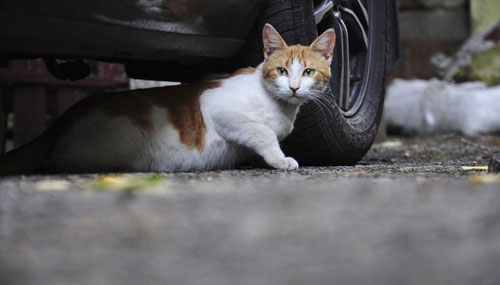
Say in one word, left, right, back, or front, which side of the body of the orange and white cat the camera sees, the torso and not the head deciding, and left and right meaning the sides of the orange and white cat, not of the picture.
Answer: right

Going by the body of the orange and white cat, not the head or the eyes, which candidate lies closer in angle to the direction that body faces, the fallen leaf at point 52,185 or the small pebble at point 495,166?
the small pebble

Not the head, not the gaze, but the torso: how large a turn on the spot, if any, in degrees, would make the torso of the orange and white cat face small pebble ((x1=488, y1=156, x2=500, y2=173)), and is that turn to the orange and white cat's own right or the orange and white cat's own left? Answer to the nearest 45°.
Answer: approximately 45° to the orange and white cat's own right

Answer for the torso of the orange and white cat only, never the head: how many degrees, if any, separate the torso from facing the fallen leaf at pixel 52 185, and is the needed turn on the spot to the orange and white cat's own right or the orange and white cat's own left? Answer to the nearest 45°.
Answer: approximately 135° to the orange and white cat's own right
